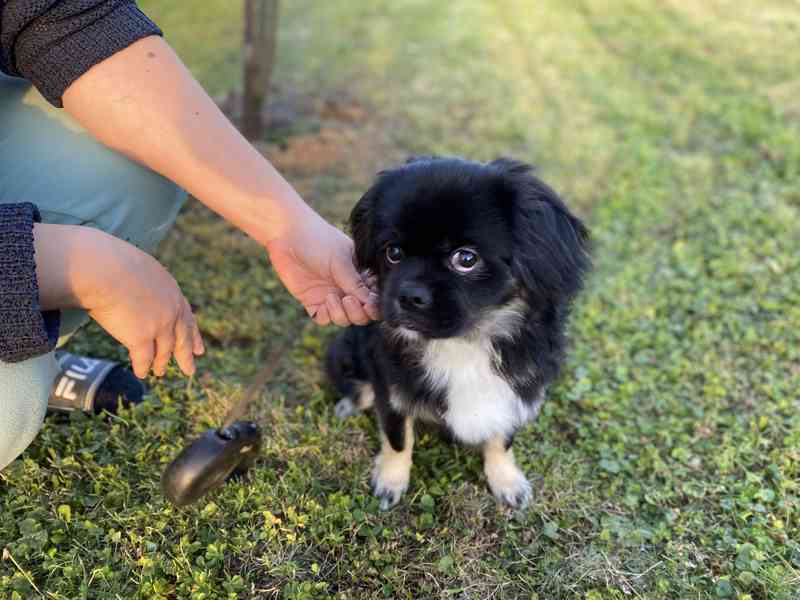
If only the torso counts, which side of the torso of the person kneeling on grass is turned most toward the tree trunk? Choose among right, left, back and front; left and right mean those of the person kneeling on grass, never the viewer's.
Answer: left

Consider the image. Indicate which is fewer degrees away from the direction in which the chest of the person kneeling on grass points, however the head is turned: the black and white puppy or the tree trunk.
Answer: the black and white puppy

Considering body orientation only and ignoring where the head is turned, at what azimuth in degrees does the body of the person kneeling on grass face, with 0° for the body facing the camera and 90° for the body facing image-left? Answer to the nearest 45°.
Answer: approximately 270°

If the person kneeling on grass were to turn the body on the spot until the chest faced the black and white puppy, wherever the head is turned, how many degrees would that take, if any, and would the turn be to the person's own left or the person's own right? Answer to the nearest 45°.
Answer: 0° — they already face it

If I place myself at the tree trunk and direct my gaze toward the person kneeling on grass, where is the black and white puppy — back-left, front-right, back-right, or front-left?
front-left
